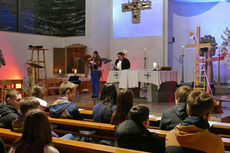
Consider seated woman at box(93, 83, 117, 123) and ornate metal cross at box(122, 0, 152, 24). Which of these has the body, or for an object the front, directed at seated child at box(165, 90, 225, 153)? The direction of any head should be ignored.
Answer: the ornate metal cross

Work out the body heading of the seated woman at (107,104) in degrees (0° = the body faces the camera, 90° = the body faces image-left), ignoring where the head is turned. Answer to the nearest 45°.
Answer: approximately 225°

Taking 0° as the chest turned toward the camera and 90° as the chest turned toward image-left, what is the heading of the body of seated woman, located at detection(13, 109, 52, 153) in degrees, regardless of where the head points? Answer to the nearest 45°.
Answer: approximately 180°

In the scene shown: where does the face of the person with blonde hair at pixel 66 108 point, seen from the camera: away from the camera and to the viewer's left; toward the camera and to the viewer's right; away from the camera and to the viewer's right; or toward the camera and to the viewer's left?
away from the camera and to the viewer's right

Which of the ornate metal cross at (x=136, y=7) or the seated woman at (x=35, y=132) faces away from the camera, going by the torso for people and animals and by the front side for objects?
the seated woman

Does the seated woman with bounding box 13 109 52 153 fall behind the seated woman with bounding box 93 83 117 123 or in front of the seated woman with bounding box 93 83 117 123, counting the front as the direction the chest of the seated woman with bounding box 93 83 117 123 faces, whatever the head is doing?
behind

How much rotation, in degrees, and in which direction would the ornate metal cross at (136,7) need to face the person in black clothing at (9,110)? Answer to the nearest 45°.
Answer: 0° — it already faces them

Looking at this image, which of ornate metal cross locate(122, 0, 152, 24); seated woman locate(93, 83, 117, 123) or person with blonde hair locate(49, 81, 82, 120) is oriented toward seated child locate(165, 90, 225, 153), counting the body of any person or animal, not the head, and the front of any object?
the ornate metal cross
